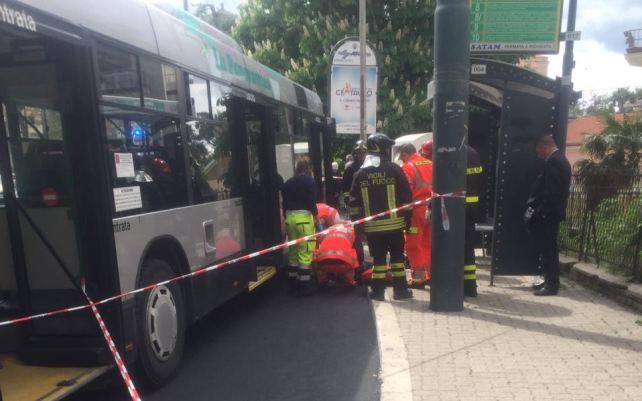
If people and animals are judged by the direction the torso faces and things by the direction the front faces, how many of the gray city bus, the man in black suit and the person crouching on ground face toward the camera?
0

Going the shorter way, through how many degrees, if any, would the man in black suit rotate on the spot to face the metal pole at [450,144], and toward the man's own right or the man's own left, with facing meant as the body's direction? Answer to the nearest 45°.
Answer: approximately 45° to the man's own left

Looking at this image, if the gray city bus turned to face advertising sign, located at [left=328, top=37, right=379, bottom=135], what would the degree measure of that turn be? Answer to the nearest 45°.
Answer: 0° — it already faces it

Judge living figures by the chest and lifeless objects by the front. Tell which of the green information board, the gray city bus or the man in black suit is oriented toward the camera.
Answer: the green information board

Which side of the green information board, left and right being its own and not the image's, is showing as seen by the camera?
front

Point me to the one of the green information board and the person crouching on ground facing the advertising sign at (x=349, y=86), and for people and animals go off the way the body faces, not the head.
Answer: the person crouching on ground

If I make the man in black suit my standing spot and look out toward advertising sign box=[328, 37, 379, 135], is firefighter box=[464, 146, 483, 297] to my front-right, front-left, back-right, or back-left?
front-left

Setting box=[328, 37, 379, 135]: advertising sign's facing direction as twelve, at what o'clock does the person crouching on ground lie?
The person crouching on ground is roughly at 12 o'clock from the advertising sign.

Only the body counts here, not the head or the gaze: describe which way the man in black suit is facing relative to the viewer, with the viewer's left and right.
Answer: facing to the left of the viewer

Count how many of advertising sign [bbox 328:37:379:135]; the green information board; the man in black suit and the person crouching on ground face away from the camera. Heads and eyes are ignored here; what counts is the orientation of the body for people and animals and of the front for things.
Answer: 1

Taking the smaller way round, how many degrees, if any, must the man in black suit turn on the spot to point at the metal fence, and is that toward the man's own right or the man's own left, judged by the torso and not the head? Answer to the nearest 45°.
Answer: approximately 135° to the man's own right

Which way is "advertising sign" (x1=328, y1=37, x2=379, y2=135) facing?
toward the camera

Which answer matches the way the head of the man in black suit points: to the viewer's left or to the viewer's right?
to the viewer's left

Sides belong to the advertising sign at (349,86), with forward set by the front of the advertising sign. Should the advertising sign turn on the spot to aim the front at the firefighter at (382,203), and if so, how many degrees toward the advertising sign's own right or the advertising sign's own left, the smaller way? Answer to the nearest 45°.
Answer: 0° — it already faces them

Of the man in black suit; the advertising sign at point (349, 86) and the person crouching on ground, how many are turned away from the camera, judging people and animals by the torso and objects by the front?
1

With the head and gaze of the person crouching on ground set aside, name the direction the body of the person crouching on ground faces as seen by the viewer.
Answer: away from the camera
